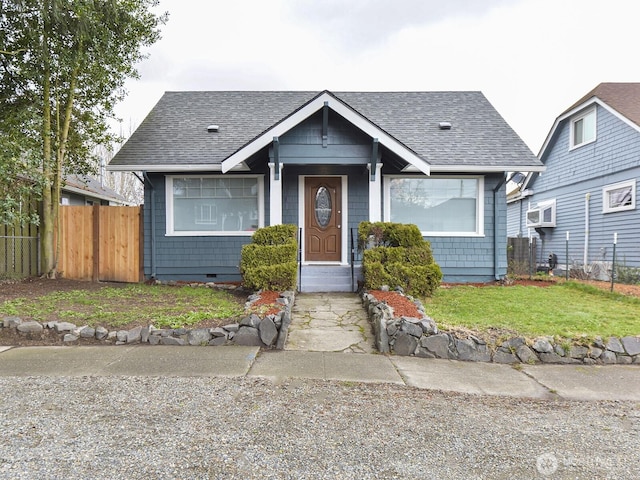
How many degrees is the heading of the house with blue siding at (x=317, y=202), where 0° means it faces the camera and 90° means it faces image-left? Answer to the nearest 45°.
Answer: approximately 0°

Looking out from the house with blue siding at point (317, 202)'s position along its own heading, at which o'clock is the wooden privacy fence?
The wooden privacy fence is roughly at 3 o'clock from the house with blue siding.

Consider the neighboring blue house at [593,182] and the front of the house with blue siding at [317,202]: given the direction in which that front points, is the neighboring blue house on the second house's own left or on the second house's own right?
on the second house's own left

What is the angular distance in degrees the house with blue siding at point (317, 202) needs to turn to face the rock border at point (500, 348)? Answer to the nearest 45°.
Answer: approximately 45° to its left

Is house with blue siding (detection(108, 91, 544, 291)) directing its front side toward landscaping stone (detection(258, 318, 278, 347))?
yes

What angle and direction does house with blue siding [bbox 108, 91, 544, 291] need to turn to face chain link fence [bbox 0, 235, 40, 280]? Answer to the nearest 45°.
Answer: approximately 90° to its right
